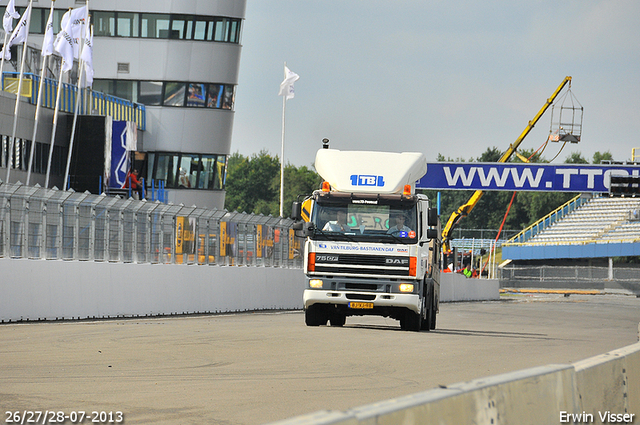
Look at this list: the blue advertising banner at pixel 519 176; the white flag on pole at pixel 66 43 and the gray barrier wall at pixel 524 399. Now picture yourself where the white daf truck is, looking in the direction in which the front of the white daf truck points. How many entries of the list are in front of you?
1

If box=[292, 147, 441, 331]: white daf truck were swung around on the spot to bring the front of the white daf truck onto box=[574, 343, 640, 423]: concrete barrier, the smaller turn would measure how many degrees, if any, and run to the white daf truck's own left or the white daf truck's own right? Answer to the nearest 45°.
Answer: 0° — it already faces it

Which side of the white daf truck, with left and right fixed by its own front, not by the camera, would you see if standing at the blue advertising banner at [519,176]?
back

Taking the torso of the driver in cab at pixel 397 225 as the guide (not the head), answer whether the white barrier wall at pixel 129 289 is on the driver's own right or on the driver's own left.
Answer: on the driver's own right

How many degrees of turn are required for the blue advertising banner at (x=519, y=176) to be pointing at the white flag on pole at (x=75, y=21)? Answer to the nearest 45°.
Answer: approximately 45° to its right

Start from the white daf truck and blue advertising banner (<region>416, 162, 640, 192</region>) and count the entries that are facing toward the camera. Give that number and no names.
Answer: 2

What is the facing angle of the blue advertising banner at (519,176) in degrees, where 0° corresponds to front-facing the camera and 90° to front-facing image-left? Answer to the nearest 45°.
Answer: approximately 0°

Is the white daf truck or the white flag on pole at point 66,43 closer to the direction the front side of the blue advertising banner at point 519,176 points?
the white daf truck

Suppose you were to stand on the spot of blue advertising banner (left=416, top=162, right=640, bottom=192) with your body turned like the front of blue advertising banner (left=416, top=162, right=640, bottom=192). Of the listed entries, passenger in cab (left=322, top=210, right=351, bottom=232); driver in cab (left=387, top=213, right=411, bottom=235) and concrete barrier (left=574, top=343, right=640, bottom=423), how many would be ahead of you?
3

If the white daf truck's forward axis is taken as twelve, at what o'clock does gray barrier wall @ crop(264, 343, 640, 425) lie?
The gray barrier wall is roughly at 12 o'clock from the white daf truck.

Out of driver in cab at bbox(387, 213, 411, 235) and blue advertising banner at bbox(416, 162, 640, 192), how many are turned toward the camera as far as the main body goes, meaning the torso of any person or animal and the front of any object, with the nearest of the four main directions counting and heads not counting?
2

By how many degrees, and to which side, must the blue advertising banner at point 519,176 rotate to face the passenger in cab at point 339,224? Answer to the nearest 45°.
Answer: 0° — it already faces them

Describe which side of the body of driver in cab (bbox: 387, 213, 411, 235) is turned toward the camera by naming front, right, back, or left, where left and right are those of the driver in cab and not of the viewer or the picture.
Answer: front
